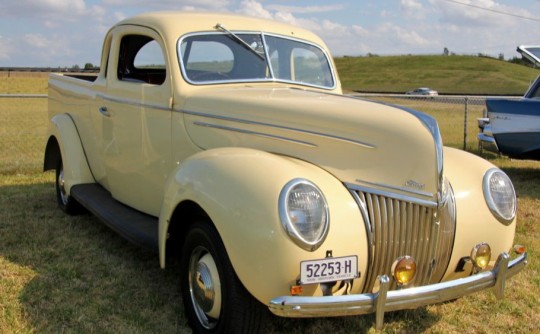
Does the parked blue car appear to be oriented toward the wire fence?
no

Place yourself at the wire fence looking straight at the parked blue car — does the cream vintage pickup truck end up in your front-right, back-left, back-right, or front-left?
front-right

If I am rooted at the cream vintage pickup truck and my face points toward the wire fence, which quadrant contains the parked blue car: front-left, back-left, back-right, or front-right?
front-right

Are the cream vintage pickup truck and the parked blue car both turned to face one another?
no

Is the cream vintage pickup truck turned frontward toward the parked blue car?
no

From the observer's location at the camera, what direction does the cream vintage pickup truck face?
facing the viewer and to the right of the viewer

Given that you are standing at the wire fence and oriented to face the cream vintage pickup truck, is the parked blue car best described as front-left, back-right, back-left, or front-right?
front-left

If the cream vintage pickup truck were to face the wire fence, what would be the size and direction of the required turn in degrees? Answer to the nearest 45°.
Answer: approximately 180°
